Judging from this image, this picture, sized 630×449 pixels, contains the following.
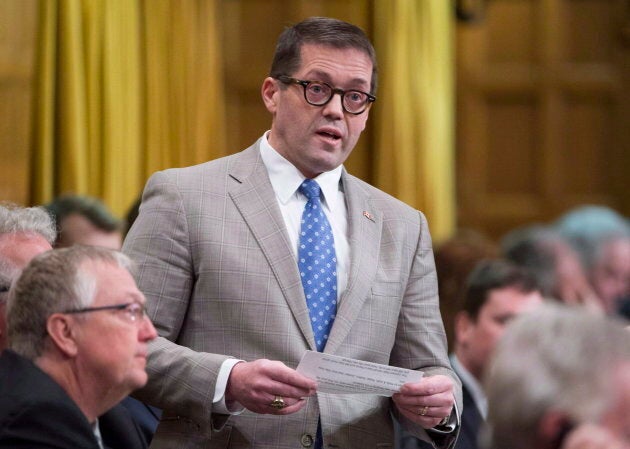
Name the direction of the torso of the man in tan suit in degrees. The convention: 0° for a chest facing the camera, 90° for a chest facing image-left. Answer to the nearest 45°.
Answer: approximately 315°

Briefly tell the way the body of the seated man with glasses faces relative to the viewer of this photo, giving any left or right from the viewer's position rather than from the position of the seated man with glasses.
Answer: facing to the right of the viewer

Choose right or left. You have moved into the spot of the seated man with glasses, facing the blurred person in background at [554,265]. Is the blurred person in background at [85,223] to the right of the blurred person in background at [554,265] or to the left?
left

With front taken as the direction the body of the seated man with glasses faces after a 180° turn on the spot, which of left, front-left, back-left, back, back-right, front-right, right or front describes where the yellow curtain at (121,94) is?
right

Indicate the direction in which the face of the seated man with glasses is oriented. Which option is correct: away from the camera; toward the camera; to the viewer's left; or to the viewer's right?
to the viewer's right

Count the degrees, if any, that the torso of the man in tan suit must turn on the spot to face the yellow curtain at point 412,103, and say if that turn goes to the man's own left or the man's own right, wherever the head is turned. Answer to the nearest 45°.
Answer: approximately 135° to the man's own left
